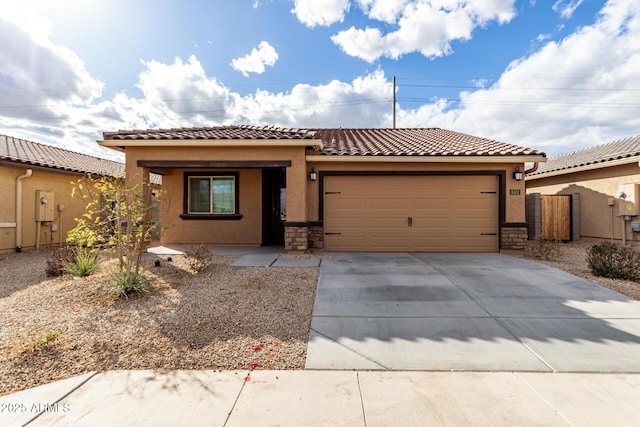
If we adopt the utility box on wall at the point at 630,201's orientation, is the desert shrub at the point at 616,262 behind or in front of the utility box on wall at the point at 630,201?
in front

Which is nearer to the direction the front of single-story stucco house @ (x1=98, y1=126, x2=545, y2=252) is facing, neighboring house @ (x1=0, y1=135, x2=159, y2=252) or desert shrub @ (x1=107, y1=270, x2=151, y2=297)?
the desert shrub

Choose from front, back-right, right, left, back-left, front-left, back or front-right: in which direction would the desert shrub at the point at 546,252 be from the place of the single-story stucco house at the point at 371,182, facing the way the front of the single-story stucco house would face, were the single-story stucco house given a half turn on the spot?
right

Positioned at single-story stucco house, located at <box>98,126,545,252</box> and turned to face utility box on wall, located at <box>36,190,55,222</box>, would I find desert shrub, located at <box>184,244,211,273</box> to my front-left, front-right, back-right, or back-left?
front-left

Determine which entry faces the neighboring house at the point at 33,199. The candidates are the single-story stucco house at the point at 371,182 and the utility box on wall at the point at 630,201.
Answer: the utility box on wall

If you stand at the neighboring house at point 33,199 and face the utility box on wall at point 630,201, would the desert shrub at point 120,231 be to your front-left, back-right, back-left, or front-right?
front-right

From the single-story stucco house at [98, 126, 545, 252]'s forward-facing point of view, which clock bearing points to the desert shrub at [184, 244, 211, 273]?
The desert shrub is roughly at 2 o'clock from the single-story stucco house.

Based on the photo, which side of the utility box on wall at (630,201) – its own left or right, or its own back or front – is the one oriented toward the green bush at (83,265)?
front

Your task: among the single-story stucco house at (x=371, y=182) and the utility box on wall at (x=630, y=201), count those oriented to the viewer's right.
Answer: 0

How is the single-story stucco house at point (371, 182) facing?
toward the camera

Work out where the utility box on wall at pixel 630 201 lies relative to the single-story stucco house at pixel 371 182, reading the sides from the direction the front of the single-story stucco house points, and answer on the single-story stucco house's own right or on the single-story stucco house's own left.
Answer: on the single-story stucco house's own left

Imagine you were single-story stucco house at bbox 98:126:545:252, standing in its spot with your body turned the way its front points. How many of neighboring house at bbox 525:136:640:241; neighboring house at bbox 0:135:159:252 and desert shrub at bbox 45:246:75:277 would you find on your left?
1

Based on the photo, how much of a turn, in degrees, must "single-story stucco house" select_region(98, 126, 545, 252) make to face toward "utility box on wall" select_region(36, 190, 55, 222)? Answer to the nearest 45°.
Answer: approximately 90° to its right

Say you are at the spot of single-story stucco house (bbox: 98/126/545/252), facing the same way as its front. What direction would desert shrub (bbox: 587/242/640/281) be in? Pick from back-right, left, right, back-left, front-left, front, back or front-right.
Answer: front-left

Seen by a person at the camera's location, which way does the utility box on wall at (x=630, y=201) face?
facing the viewer and to the left of the viewer

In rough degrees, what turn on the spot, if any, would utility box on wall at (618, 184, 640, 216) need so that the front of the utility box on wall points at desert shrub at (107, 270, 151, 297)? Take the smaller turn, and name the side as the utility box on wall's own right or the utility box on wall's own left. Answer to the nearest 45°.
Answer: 0° — it already faces it
